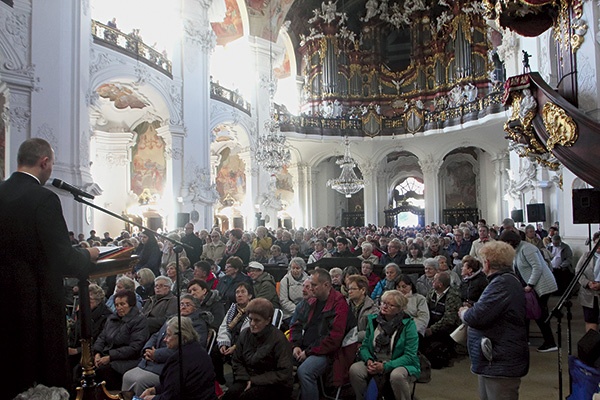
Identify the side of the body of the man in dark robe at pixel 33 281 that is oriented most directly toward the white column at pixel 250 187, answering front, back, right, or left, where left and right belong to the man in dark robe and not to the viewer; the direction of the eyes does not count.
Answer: front

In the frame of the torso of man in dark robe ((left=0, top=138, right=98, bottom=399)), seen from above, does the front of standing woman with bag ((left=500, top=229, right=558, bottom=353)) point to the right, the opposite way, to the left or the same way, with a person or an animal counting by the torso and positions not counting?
to the left

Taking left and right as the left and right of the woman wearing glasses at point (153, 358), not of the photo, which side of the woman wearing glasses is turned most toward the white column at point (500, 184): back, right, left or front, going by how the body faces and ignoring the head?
back

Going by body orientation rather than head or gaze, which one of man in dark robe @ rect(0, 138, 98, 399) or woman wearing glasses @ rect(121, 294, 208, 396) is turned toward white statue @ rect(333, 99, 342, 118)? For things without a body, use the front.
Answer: the man in dark robe

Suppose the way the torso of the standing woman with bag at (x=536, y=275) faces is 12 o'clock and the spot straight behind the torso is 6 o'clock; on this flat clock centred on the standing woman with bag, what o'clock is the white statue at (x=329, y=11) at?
The white statue is roughly at 2 o'clock from the standing woman with bag.

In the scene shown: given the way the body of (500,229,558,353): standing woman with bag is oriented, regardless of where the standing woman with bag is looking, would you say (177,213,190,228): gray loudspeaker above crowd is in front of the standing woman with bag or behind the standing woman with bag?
in front

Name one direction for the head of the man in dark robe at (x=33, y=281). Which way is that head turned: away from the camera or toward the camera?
away from the camera

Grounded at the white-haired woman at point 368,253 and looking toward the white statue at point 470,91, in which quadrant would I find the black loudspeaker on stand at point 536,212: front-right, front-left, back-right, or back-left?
front-right

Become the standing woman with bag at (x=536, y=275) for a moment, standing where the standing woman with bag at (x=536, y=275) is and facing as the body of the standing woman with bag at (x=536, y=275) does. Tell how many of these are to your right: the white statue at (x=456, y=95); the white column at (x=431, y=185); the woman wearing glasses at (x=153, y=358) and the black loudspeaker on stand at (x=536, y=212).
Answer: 3

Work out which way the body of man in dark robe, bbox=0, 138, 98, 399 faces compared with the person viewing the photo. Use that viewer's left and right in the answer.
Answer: facing away from the viewer and to the right of the viewer

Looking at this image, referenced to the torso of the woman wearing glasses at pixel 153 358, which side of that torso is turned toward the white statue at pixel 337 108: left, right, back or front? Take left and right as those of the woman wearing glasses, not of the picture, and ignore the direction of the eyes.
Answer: back

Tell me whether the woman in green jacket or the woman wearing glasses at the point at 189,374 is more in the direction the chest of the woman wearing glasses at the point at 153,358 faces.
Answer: the woman wearing glasses

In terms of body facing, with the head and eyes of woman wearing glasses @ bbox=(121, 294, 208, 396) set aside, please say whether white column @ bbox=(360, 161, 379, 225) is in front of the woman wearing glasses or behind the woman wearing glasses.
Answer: behind

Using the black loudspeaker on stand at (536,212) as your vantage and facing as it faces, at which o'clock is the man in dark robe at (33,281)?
The man in dark robe is roughly at 11 o'clock from the black loudspeaker on stand.
